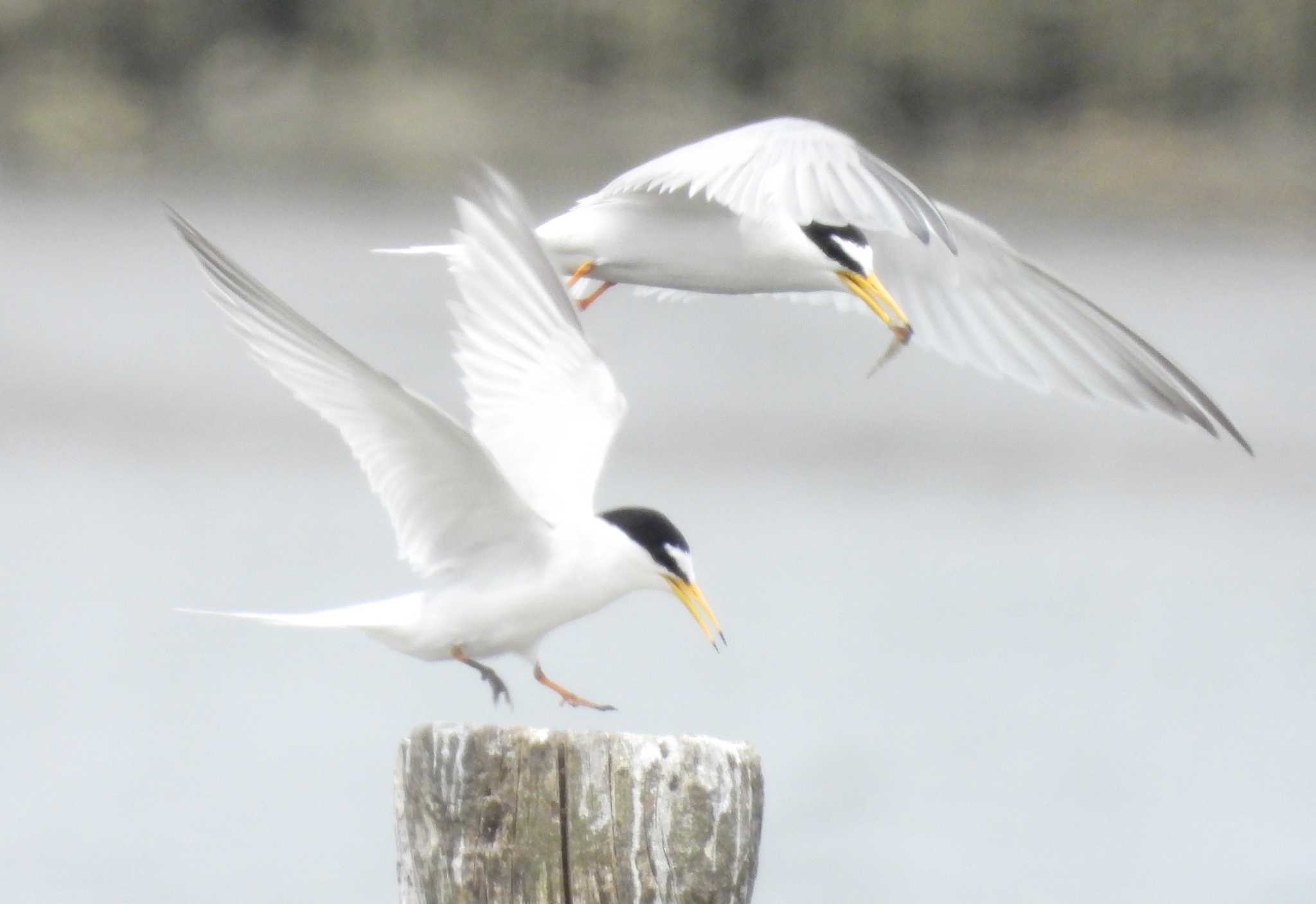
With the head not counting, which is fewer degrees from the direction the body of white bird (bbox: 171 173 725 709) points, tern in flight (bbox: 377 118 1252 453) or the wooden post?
the tern in flight

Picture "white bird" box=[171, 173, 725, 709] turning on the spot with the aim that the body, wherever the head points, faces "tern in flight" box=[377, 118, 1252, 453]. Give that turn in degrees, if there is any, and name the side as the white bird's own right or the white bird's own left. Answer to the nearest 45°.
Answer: approximately 45° to the white bird's own left

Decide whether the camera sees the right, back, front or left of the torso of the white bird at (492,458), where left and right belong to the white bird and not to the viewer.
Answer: right
